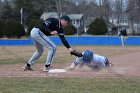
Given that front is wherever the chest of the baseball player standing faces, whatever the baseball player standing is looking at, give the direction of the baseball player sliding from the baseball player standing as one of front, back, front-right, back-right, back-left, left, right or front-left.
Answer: front

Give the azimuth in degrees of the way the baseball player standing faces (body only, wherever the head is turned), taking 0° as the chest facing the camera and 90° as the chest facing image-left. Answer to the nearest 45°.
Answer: approximately 270°
